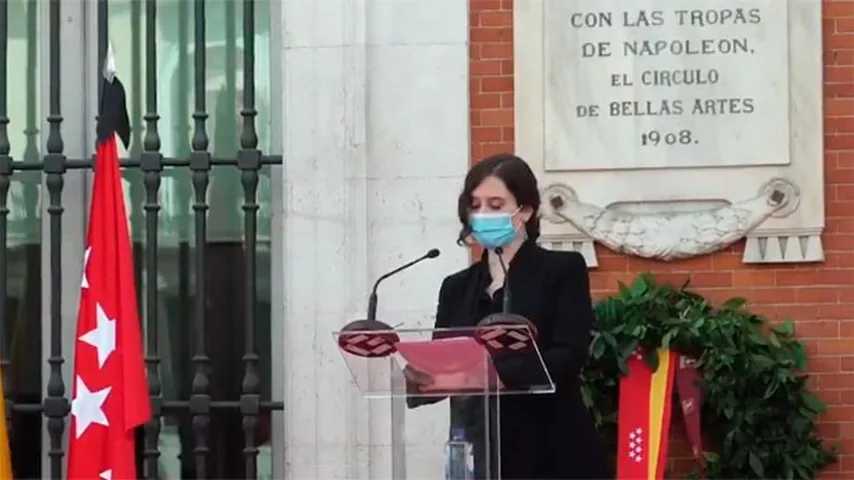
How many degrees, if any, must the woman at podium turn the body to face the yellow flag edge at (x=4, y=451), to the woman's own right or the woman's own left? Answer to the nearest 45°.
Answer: approximately 90° to the woman's own right

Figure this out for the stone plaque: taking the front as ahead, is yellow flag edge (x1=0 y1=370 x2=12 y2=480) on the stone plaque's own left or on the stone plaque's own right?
on the stone plaque's own right

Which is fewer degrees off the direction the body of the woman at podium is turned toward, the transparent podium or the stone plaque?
the transparent podium

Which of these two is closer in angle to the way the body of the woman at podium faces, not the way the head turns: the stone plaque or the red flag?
the red flag

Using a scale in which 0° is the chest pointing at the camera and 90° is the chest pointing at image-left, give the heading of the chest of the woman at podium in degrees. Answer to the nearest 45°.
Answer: approximately 45°

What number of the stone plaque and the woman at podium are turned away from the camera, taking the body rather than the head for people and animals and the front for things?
0

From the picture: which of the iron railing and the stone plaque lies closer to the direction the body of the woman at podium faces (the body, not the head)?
the iron railing

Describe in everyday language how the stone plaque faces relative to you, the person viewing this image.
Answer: facing the viewer

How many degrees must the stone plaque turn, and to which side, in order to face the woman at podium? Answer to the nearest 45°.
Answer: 0° — it already faces them
